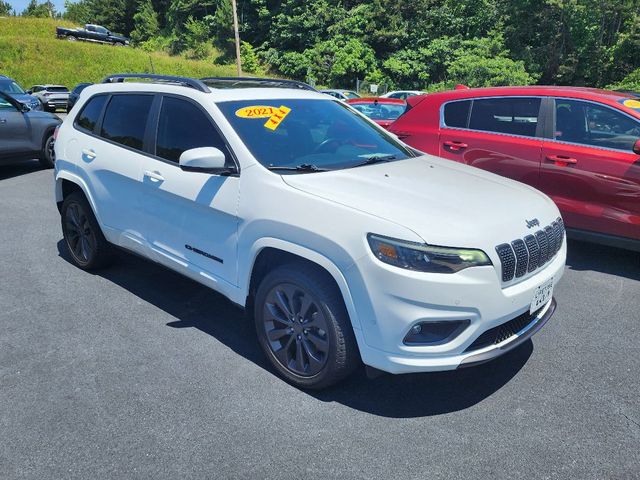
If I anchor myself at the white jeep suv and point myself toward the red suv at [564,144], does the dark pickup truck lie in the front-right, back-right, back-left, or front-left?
front-left

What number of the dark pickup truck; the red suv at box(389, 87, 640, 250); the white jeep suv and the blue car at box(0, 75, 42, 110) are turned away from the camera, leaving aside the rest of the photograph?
0

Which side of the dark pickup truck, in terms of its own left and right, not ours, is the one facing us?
right

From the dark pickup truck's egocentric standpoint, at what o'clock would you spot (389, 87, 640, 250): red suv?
The red suv is roughly at 3 o'clock from the dark pickup truck.

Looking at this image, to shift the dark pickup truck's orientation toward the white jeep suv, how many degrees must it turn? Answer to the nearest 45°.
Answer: approximately 90° to its right

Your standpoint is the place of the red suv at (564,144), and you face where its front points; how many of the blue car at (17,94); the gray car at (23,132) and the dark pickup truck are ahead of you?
0

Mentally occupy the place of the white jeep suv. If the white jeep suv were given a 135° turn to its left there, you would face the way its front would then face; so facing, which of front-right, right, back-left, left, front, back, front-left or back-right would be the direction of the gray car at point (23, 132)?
front-left

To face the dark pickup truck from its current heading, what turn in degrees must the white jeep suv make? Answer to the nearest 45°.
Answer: approximately 135° to its left

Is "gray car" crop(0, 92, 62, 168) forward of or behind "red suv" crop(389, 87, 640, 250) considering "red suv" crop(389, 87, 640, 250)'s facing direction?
behind

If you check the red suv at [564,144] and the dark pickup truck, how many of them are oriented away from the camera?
0

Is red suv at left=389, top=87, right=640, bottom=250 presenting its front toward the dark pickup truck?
no

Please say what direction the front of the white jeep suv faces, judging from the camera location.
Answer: facing the viewer and to the right of the viewer

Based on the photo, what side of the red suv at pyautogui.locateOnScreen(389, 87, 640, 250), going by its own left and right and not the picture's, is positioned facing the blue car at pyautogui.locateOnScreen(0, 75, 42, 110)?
back

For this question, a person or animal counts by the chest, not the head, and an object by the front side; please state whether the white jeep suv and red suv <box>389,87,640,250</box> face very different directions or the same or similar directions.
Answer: same or similar directions

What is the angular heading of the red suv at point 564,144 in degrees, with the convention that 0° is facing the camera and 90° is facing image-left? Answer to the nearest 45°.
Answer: approximately 315°

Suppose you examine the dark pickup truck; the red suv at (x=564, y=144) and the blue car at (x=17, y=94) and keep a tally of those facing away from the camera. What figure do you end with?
0
